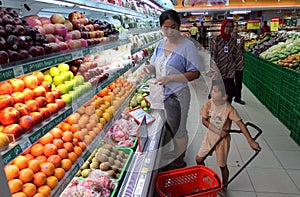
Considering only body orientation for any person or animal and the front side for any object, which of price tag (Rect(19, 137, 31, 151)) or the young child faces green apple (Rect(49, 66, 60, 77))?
the young child

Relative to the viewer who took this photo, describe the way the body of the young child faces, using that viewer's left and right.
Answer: facing the viewer and to the left of the viewer

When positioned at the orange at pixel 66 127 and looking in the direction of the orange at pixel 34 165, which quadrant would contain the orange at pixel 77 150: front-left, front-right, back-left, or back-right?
front-left

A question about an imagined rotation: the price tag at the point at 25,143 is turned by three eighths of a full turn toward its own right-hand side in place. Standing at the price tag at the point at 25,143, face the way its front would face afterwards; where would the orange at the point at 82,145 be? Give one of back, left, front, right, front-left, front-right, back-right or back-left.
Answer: back-right

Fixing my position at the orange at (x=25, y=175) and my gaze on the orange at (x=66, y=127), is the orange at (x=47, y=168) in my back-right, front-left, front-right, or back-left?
front-right

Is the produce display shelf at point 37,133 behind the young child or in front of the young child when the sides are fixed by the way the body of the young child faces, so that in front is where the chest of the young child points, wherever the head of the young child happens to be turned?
in front

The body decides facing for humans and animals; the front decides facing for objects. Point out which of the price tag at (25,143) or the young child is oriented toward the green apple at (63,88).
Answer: the young child

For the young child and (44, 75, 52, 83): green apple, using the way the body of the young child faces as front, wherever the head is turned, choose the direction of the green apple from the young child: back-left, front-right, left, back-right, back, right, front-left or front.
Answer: front

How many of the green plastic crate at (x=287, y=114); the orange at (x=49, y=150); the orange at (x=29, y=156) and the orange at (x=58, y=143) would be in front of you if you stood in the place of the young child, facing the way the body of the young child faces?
3

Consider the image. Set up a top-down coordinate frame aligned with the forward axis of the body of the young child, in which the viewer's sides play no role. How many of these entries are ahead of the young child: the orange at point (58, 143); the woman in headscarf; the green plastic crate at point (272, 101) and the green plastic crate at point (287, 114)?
1

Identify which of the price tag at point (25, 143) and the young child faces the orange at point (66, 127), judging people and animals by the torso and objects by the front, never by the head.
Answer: the young child

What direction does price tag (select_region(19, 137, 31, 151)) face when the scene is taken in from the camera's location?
facing the viewer and to the right of the viewer

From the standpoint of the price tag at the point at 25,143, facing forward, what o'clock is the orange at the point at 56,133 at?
The orange is roughly at 8 o'clock from the price tag.

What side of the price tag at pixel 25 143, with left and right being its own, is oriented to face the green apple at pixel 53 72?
left

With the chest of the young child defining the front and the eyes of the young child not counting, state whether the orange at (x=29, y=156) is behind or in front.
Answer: in front

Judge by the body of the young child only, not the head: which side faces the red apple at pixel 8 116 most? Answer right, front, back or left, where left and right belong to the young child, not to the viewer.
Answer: front
